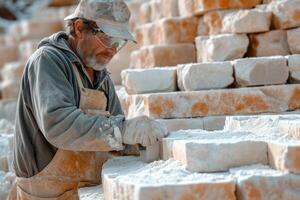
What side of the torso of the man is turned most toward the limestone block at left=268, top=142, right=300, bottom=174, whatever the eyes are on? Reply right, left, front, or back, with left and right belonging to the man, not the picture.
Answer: front

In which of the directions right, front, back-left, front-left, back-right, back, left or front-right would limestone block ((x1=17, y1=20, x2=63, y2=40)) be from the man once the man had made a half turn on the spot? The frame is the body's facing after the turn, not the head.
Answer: front-right

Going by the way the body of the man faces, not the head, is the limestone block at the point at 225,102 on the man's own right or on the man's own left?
on the man's own left

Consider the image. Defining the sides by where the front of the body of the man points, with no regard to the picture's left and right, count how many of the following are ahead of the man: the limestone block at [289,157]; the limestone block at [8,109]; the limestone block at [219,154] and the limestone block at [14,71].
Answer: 2

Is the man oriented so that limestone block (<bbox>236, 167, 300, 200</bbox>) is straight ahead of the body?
yes

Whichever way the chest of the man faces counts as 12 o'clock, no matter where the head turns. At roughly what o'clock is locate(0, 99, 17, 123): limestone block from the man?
The limestone block is roughly at 7 o'clock from the man.

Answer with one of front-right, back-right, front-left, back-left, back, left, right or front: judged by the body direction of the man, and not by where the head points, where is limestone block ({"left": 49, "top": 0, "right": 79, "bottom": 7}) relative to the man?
back-left

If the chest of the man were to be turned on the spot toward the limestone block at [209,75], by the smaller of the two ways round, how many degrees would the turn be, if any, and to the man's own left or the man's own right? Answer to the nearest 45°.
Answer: approximately 90° to the man's own left

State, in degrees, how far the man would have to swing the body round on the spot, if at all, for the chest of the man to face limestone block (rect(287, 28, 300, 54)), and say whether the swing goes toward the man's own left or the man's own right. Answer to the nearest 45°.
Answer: approximately 90° to the man's own left

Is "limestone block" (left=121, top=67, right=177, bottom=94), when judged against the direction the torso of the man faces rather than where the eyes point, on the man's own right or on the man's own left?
on the man's own left

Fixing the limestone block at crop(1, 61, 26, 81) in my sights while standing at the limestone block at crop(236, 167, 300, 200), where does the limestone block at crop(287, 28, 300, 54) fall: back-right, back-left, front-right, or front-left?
front-right

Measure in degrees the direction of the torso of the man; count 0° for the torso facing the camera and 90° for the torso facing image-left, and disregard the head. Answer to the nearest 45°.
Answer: approximately 315°
